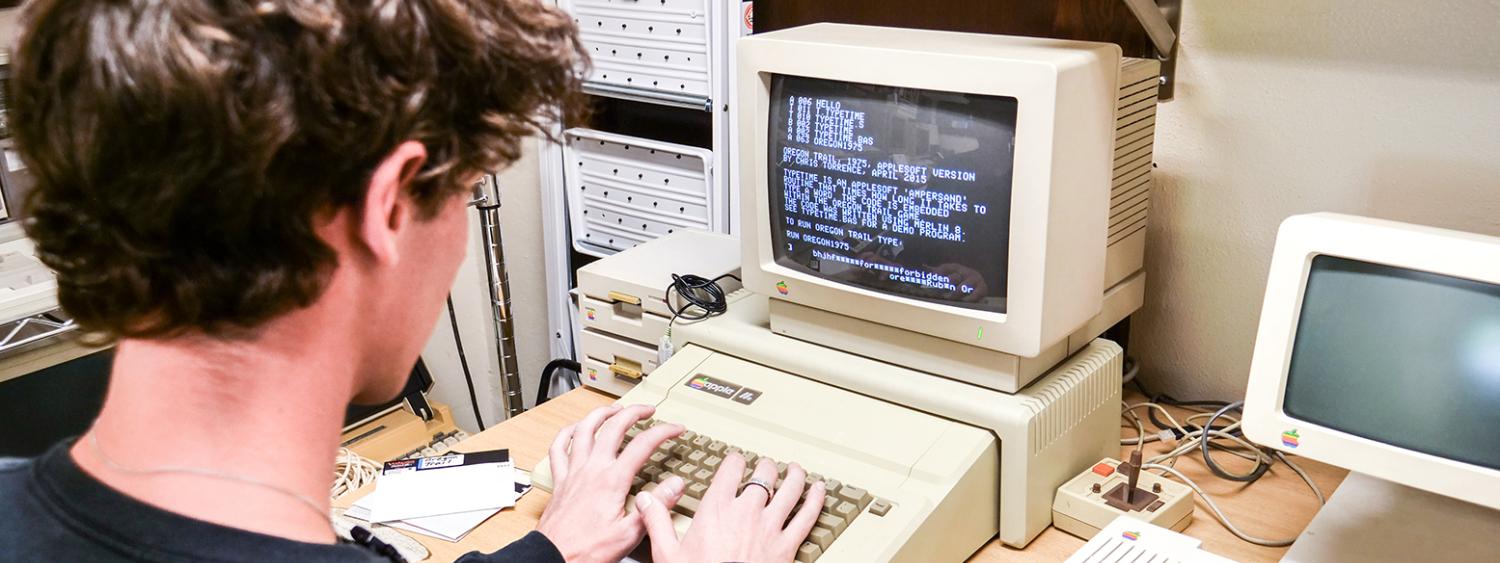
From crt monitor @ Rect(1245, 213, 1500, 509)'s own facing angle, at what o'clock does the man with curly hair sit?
The man with curly hair is roughly at 12 o'clock from the crt monitor.

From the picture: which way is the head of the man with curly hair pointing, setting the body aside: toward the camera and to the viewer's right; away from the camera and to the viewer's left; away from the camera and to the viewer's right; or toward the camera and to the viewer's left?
away from the camera and to the viewer's right

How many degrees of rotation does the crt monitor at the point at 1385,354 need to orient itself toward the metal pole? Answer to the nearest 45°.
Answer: approximately 45° to its right

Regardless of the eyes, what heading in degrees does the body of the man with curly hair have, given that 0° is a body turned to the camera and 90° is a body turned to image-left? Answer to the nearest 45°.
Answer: approximately 225°

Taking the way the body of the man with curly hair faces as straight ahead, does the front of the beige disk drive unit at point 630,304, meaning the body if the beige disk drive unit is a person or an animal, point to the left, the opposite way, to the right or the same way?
the opposite way

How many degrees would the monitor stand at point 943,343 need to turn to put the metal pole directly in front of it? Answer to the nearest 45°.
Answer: approximately 90° to its right

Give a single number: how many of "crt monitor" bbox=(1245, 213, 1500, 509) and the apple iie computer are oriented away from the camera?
0

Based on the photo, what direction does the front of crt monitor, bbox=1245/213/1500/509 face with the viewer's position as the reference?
facing the viewer and to the left of the viewer

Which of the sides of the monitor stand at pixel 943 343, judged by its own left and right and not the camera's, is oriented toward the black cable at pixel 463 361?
right
